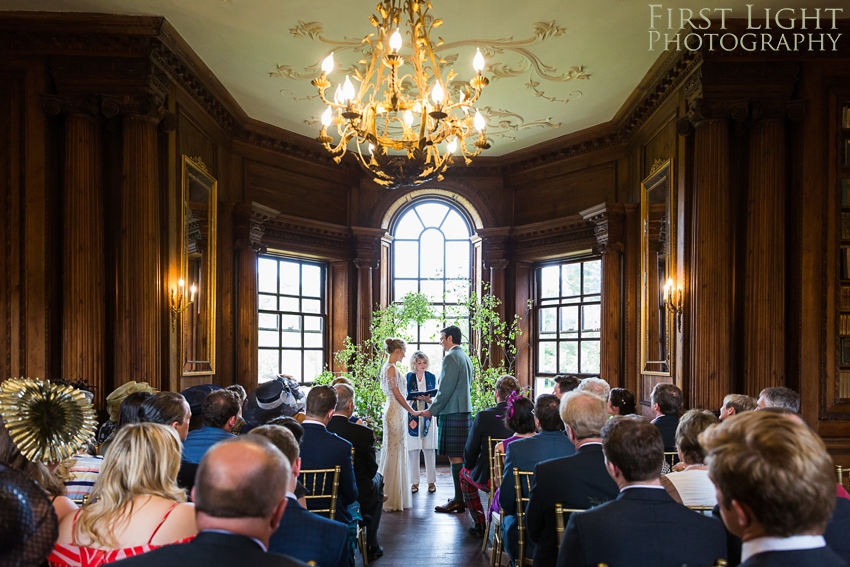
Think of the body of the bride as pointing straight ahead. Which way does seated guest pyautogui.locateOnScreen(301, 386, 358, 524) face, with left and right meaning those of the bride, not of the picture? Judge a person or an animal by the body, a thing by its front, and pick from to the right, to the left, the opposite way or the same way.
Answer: to the left

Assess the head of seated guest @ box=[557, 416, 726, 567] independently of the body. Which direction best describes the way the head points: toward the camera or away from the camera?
away from the camera

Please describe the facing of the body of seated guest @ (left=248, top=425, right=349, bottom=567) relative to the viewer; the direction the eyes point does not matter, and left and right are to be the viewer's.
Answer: facing away from the viewer

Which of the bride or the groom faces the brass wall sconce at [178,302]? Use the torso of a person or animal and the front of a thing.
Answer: the groom

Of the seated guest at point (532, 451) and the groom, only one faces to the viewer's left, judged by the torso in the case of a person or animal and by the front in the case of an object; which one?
the groom

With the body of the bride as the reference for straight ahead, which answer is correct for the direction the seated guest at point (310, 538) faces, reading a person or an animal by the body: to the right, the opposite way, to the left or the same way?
to the left

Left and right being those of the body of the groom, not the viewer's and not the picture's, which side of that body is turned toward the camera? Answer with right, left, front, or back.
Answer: left

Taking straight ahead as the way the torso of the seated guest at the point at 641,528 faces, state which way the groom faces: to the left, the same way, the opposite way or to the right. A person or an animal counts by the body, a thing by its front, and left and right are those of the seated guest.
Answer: to the left

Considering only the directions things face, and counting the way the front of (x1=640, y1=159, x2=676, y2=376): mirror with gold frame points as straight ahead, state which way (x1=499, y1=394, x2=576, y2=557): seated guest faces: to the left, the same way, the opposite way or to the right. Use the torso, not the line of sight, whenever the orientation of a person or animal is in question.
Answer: to the right

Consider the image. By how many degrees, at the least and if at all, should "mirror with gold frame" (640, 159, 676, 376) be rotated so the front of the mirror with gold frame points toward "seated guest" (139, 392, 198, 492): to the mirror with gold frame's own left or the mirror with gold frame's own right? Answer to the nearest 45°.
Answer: approximately 90° to the mirror with gold frame's own left

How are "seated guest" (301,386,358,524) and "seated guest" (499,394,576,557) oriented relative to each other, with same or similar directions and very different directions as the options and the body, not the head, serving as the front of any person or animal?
same or similar directions

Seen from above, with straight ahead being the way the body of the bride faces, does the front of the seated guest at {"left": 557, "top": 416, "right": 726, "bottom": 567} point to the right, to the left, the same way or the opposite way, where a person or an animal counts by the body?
to the left

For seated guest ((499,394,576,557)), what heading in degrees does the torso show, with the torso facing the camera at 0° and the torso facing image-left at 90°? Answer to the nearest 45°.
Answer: approximately 180°

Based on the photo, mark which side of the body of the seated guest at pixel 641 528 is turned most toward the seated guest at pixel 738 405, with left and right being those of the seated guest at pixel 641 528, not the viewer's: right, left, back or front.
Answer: front

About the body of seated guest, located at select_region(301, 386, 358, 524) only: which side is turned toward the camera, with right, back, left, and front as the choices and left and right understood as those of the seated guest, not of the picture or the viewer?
back

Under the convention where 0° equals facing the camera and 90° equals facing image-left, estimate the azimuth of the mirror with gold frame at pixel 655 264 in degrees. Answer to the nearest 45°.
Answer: approximately 90°

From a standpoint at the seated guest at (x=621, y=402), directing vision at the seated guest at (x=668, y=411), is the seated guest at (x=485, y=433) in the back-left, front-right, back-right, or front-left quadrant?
back-right
